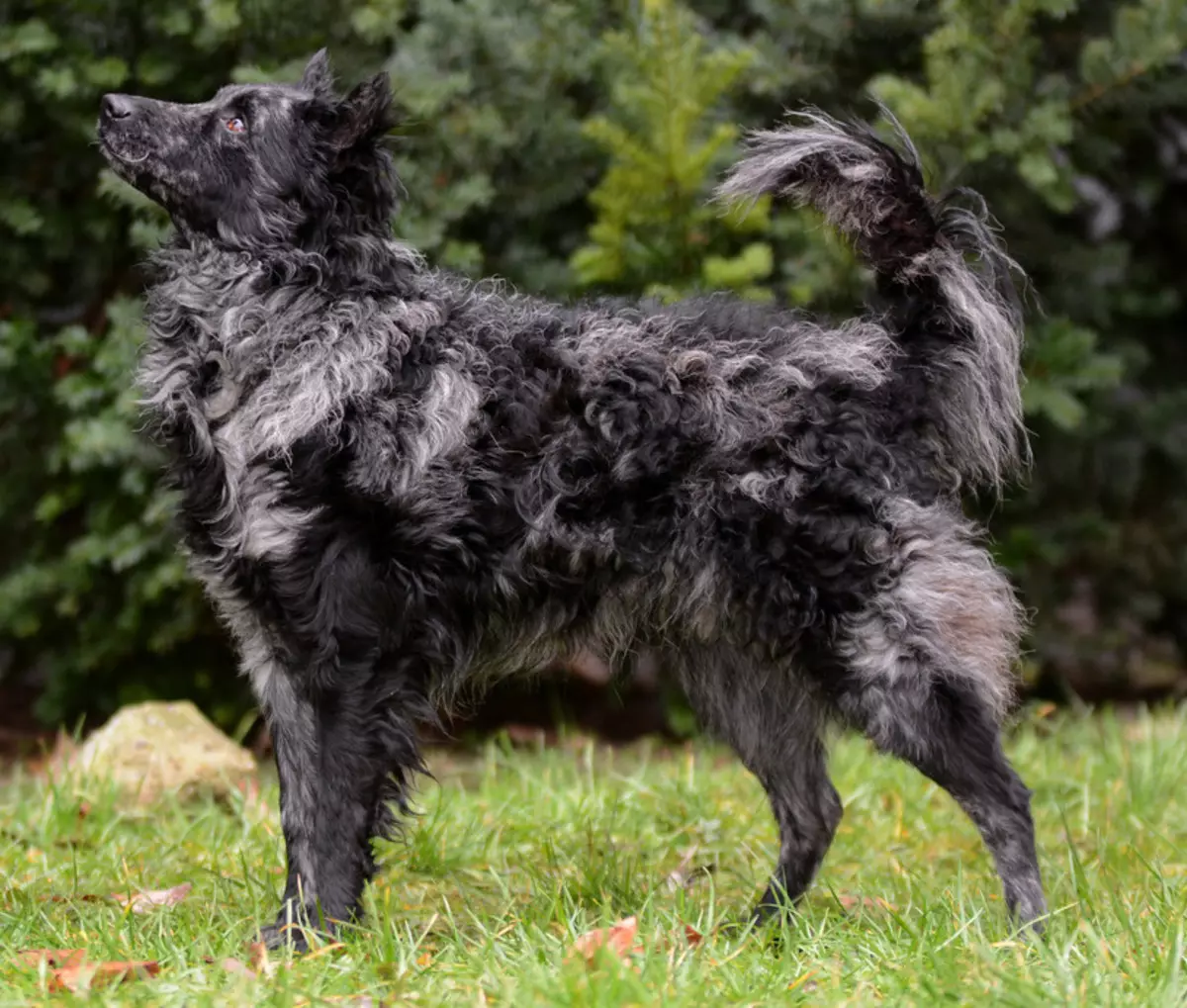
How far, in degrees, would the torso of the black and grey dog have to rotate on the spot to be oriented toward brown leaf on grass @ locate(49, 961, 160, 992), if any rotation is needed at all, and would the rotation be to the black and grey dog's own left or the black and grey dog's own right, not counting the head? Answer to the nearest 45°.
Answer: approximately 45° to the black and grey dog's own left

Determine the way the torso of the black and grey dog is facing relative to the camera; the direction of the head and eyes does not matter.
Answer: to the viewer's left

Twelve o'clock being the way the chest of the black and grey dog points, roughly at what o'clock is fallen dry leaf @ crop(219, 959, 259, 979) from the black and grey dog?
The fallen dry leaf is roughly at 10 o'clock from the black and grey dog.

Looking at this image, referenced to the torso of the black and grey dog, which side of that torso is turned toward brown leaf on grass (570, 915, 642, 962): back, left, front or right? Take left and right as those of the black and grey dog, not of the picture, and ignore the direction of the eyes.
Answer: left

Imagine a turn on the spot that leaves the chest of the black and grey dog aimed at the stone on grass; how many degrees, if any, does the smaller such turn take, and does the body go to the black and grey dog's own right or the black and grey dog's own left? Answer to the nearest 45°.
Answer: approximately 45° to the black and grey dog's own right
